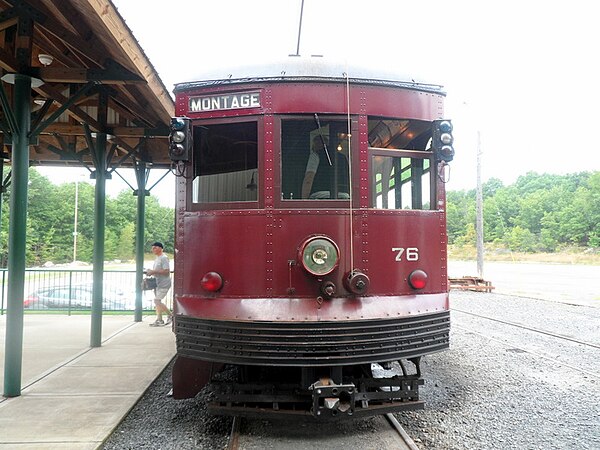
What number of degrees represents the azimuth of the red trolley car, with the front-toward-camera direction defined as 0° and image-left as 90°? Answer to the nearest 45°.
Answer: approximately 0°

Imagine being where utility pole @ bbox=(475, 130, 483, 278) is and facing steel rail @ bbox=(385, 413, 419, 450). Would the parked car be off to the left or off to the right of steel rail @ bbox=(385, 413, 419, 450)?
right

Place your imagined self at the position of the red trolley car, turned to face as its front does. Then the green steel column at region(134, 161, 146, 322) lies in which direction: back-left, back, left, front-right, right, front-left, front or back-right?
back-right

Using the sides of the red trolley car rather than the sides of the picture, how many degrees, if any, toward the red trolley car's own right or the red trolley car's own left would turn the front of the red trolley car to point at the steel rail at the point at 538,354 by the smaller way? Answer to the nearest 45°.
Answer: approximately 135° to the red trolley car's own left

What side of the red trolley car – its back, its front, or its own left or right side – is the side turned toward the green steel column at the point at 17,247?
right

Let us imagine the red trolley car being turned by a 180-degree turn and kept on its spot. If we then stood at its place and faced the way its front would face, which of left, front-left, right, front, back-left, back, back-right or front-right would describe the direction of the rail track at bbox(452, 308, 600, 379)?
front-right
